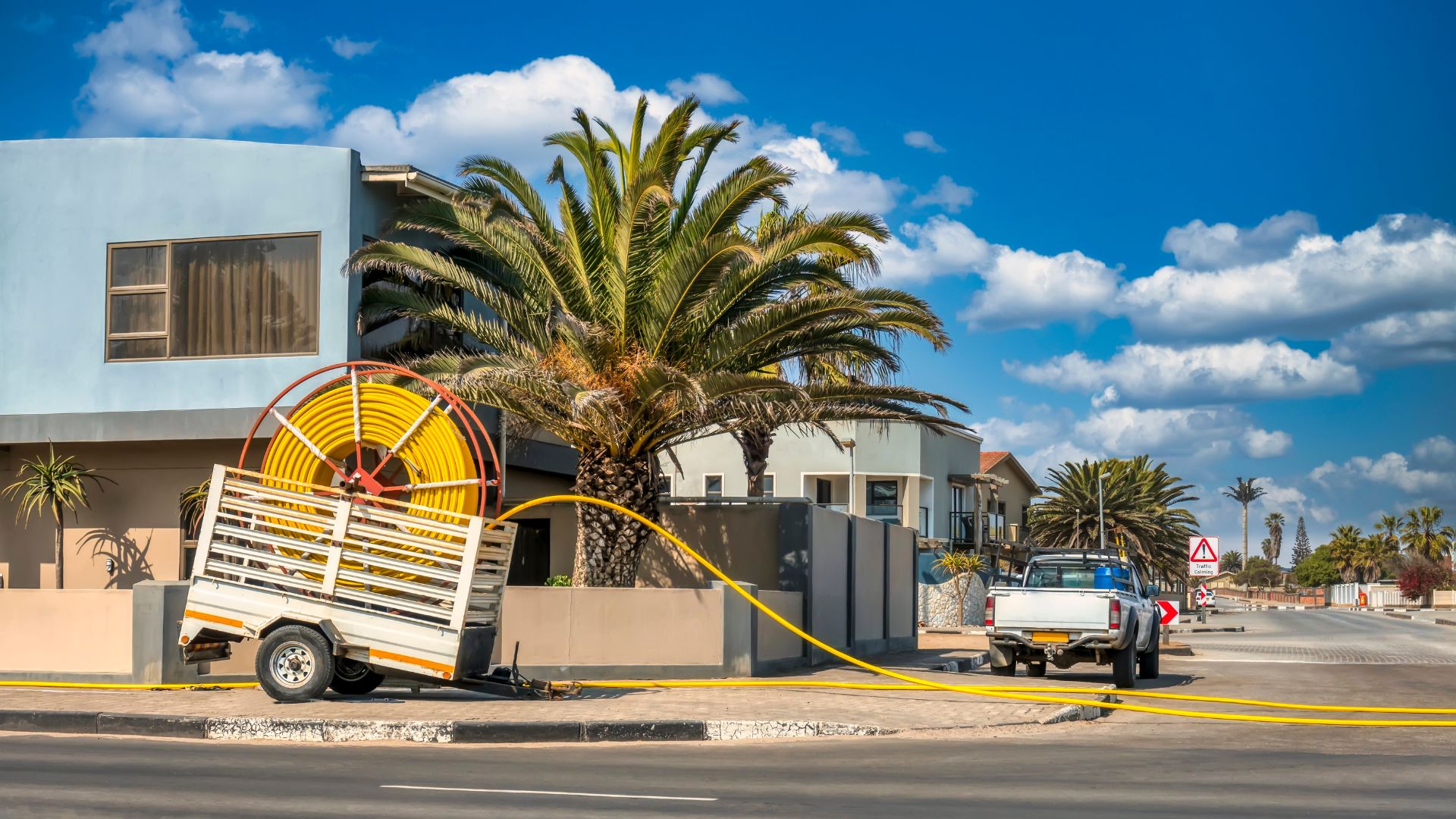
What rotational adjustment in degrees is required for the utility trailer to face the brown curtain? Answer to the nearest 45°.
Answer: approximately 90° to its left

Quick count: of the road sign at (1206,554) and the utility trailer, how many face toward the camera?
1

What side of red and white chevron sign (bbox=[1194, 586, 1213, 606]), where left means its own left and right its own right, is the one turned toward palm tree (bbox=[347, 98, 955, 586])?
front

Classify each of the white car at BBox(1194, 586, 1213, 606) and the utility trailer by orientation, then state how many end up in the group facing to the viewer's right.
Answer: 1

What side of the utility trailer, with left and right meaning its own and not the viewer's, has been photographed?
right
